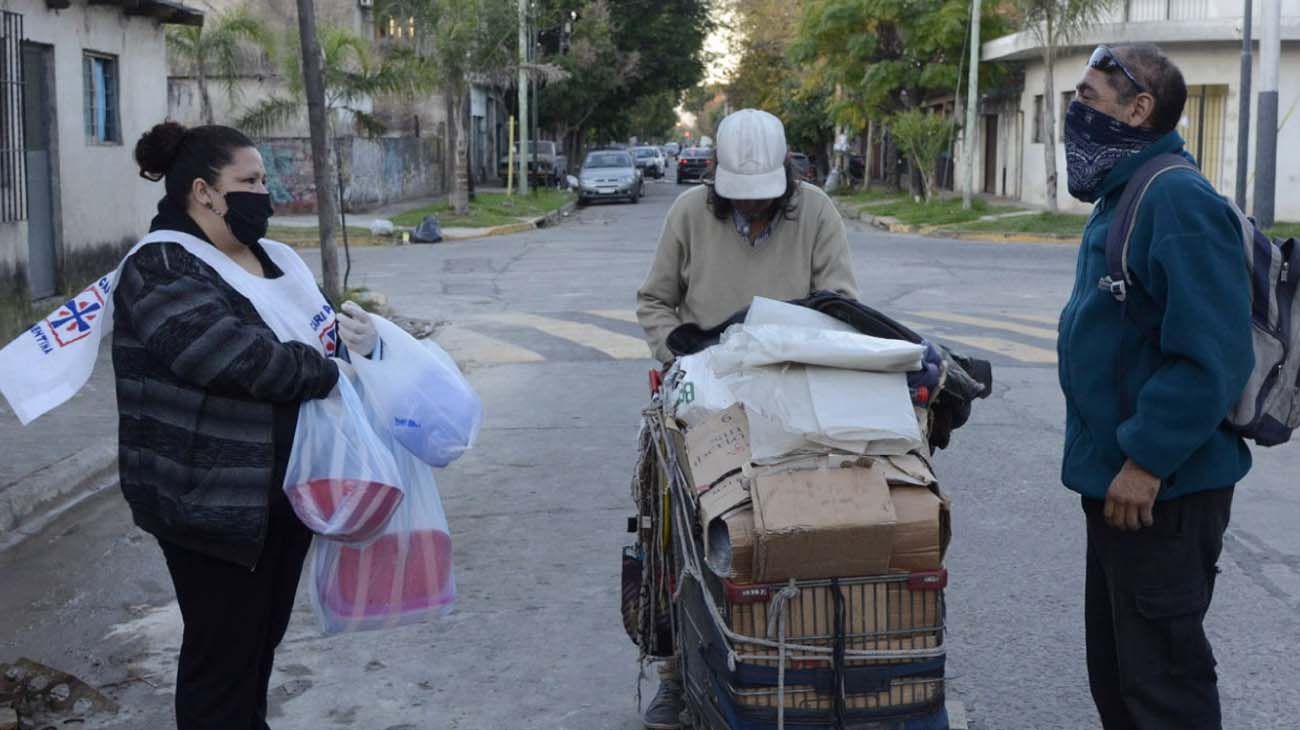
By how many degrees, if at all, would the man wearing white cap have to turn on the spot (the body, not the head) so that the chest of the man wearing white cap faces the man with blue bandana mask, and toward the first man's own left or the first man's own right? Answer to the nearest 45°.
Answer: approximately 45° to the first man's own left

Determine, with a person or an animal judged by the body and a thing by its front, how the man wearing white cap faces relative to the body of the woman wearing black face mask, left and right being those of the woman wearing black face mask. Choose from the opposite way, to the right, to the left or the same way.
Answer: to the right

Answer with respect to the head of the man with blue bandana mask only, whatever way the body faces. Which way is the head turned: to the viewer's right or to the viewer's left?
to the viewer's left

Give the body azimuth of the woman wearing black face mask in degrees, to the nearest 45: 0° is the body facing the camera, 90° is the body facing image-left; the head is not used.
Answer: approximately 270°

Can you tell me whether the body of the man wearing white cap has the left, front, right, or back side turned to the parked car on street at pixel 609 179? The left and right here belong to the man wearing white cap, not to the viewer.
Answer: back

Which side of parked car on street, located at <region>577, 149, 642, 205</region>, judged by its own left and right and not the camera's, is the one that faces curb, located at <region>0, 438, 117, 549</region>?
front

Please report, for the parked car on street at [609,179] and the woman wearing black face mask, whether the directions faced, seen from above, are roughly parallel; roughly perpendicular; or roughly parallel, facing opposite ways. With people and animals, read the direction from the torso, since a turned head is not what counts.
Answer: roughly perpendicular

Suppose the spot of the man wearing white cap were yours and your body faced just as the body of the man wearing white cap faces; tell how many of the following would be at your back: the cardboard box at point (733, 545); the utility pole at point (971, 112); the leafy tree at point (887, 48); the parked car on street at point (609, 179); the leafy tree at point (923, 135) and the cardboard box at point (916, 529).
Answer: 4

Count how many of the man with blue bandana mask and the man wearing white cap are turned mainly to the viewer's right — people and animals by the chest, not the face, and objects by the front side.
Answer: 0

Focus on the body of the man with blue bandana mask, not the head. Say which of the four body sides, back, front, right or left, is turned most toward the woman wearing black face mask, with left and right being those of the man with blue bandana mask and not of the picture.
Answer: front

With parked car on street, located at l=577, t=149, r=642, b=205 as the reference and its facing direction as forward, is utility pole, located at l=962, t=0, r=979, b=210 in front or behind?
in front

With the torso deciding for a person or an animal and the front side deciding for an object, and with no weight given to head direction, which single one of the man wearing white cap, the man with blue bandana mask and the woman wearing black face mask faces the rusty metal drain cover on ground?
the man with blue bandana mask

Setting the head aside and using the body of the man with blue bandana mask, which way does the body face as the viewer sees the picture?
to the viewer's left

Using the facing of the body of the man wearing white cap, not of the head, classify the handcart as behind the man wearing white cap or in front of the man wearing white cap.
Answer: in front

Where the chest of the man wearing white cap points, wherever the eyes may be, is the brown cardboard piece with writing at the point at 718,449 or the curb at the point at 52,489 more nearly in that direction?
the brown cardboard piece with writing

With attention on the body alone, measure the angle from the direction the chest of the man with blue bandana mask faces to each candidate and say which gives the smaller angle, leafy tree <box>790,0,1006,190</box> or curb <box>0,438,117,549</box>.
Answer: the curb

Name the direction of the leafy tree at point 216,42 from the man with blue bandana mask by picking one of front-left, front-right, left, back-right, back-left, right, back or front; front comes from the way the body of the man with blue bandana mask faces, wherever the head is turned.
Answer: front-right

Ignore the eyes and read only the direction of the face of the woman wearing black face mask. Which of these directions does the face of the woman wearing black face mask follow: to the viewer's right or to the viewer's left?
to the viewer's right
